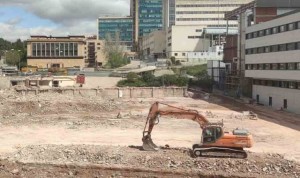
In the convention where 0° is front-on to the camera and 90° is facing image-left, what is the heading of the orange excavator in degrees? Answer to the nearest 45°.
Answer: approximately 90°
